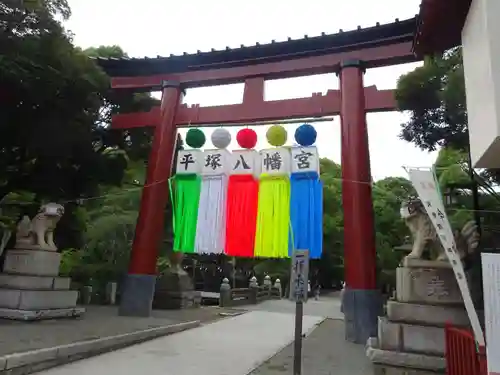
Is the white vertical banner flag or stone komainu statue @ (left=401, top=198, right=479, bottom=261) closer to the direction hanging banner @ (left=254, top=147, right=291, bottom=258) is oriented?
the white vertical banner flag

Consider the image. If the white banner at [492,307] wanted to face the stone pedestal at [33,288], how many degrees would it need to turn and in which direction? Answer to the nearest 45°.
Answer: approximately 90° to its right

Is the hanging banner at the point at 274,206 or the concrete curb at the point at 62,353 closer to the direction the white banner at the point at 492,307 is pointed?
the concrete curb

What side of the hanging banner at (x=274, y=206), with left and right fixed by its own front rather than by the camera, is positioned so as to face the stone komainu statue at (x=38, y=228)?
right

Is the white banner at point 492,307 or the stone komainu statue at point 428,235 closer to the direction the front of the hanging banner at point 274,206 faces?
the white banner

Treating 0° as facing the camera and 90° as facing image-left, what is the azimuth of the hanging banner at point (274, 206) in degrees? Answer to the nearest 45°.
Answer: approximately 0°
